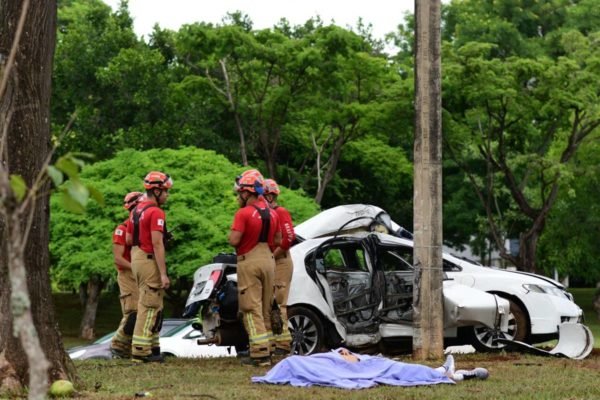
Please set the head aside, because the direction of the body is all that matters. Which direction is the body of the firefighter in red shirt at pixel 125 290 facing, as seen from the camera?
to the viewer's right

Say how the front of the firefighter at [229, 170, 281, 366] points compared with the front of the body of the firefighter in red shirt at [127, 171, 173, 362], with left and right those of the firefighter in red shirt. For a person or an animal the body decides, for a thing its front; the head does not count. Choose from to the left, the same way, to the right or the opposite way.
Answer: to the left

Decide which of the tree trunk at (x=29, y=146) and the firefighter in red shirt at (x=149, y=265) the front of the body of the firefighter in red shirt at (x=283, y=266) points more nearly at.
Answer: the firefighter in red shirt

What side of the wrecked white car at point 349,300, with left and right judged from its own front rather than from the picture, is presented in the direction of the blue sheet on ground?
right

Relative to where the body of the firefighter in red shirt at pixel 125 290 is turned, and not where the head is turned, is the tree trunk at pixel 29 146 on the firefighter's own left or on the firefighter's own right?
on the firefighter's own right

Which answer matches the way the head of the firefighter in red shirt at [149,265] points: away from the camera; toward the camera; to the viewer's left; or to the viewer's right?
to the viewer's right

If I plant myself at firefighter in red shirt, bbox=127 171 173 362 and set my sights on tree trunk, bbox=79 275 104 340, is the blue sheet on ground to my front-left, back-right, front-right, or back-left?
back-right

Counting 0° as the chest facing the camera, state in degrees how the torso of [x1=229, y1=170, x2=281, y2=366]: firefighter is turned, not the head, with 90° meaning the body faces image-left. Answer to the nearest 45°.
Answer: approximately 135°

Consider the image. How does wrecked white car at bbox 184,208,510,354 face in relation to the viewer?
to the viewer's right
